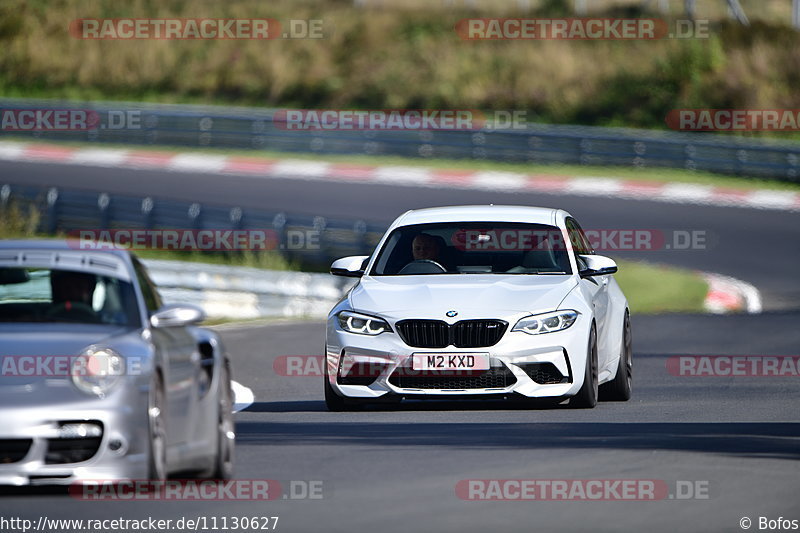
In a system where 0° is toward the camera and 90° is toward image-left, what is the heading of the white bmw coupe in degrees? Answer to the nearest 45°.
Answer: approximately 0°

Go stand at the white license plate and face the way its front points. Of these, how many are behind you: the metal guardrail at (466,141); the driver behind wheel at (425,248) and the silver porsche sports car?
2

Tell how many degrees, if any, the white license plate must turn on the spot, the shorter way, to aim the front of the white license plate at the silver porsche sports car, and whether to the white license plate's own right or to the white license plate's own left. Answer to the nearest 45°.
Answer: approximately 45° to the white license plate's own right

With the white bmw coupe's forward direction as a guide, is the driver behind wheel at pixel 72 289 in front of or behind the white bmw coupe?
in front

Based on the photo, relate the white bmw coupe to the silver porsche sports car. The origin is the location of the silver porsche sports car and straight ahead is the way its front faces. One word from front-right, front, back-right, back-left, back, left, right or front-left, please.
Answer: back-left

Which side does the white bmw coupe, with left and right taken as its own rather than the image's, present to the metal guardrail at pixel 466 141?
back

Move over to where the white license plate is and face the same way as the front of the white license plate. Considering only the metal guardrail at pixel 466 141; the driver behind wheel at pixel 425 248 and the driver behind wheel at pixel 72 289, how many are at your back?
2

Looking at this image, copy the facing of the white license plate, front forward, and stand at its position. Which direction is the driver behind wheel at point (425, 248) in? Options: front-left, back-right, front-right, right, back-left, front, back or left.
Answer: back

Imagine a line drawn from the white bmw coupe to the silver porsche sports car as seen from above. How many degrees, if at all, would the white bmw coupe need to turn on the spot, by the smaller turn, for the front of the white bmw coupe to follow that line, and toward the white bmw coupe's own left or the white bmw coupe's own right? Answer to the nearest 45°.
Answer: approximately 45° to the white bmw coupe's own right

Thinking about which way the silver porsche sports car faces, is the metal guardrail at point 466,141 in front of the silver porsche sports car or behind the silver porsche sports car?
behind
